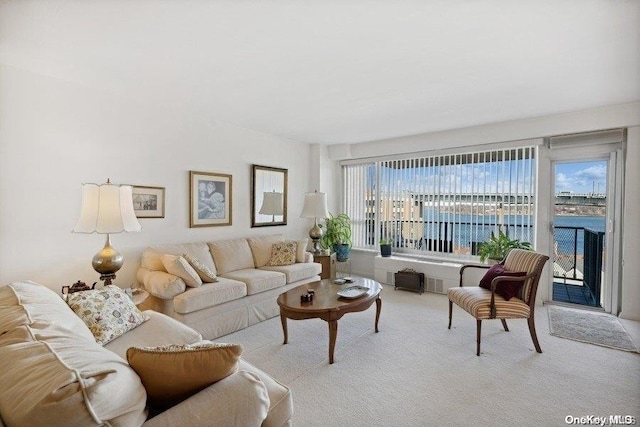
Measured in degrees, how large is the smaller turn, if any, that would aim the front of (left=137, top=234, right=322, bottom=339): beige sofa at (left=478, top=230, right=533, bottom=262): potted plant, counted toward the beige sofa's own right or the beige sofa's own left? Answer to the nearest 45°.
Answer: approximately 45° to the beige sofa's own left

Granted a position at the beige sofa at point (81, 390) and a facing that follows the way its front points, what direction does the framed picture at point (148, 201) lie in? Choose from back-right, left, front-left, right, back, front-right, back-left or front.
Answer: front-left

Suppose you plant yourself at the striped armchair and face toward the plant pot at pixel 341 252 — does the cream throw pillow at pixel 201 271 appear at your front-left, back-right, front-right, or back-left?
front-left

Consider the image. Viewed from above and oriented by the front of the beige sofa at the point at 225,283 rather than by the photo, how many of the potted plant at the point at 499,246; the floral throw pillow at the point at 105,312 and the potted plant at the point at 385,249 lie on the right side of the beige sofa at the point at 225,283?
1

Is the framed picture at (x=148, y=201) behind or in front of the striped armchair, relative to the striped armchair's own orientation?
in front

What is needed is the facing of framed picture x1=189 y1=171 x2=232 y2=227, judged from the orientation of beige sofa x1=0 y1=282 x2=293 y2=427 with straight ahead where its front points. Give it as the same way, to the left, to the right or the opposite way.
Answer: to the right

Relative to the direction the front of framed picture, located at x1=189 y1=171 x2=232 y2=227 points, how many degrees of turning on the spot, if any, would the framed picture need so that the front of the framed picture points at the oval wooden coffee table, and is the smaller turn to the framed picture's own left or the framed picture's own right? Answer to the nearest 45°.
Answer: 0° — it already faces it

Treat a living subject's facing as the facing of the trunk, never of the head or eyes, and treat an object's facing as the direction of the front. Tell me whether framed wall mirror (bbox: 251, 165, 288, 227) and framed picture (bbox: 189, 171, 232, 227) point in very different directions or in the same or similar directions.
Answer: same or similar directions

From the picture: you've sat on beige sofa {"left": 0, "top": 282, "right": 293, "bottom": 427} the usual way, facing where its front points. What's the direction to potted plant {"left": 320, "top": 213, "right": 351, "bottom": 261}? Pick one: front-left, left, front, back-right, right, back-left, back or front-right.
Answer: front

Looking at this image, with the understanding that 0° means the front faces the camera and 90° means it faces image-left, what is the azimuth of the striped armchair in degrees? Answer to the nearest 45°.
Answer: approximately 45°

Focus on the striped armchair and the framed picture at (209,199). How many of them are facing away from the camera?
0

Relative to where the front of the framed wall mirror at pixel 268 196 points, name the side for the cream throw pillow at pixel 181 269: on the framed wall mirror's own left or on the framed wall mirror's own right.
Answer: on the framed wall mirror's own right

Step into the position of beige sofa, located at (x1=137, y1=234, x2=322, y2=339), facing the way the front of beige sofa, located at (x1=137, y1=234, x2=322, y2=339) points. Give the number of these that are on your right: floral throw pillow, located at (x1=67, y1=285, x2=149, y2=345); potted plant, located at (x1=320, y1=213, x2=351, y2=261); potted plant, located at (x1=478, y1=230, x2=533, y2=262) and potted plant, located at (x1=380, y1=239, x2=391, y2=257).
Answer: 1

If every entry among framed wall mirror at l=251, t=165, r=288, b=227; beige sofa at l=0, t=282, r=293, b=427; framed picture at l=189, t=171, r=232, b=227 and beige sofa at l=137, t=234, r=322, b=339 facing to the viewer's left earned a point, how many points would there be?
0

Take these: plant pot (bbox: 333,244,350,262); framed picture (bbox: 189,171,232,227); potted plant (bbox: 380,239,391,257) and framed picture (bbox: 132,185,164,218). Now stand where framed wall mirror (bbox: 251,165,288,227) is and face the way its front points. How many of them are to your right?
2

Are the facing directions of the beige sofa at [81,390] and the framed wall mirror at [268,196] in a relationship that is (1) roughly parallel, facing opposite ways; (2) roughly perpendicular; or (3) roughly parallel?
roughly perpendicular

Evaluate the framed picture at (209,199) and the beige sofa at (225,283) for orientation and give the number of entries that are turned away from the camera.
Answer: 0

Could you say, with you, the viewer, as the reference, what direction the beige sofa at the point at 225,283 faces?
facing the viewer and to the right of the viewer

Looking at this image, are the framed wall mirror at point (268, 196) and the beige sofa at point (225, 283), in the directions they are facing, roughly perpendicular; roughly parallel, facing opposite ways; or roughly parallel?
roughly parallel
